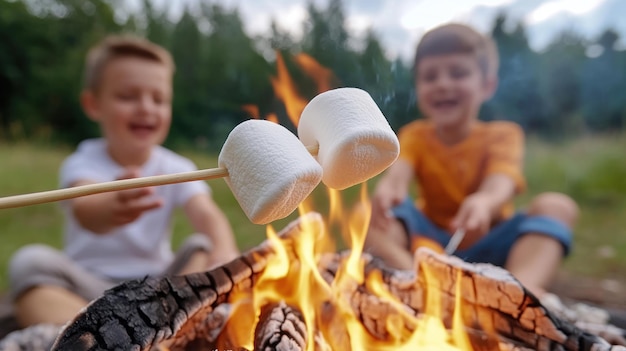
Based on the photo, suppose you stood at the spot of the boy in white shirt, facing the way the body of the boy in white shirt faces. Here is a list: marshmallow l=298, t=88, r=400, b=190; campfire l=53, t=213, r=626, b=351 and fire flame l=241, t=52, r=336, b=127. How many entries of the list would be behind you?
0

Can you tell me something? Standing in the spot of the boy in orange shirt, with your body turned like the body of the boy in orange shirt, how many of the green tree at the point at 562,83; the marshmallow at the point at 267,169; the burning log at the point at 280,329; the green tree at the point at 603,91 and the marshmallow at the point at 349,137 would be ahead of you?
3

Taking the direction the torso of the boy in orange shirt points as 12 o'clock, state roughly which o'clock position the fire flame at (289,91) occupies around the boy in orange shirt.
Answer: The fire flame is roughly at 1 o'clock from the boy in orange shirt.

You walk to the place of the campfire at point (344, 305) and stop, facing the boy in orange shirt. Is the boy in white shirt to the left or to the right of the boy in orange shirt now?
left

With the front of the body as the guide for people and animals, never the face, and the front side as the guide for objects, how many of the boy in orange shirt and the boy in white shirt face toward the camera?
2

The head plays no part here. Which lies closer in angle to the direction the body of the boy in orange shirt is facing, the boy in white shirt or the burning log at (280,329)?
the burning log

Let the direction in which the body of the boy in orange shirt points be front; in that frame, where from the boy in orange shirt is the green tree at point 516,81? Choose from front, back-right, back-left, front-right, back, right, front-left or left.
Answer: back

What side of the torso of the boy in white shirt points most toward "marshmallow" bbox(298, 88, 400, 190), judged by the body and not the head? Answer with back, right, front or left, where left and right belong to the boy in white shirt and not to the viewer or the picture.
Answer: front

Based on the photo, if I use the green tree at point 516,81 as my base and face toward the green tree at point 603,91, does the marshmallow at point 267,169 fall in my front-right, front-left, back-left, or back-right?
back-right

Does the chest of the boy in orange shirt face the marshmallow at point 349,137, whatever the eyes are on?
yes

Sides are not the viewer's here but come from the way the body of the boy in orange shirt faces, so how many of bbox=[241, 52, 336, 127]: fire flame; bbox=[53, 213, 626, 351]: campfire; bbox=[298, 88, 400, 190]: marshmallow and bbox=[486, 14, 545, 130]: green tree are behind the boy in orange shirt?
1

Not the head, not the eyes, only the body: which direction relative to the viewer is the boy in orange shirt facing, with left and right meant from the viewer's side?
facing the viewer

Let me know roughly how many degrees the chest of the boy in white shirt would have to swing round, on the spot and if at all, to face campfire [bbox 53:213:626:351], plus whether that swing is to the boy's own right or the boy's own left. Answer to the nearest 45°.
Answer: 0° — they already face it

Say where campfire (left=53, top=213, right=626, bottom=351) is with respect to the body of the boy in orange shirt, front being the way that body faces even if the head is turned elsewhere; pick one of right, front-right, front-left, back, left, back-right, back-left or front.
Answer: front
